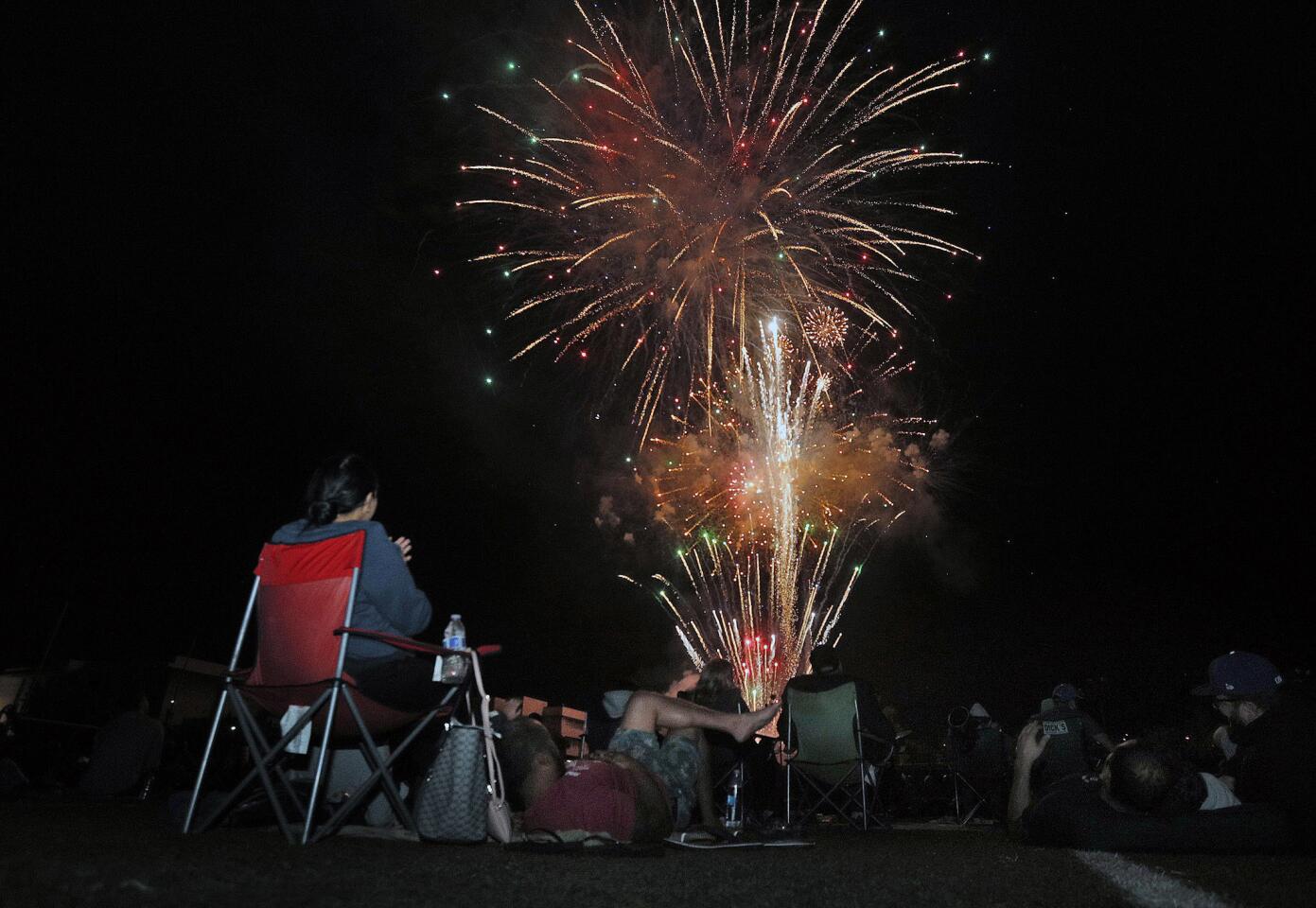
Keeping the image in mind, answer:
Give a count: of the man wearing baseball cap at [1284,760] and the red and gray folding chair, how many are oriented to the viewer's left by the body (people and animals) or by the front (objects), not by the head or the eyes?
1

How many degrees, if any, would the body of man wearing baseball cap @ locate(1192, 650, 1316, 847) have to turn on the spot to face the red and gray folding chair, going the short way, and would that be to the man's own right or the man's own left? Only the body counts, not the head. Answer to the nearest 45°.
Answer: approximately 45° to the man's own left

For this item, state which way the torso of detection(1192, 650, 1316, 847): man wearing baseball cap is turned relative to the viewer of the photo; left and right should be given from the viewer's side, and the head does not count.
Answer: facing to the left of the viewer

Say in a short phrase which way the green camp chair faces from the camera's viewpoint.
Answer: facing away from the viewer and to the right of the viewer

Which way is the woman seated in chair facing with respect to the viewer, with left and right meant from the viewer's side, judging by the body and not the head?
facing away from the viewer and to the right of the viewer

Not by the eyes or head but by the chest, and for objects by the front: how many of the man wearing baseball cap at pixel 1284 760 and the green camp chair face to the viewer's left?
1

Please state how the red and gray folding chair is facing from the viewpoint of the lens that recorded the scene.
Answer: facing away from the viewer and to the right of the viewer

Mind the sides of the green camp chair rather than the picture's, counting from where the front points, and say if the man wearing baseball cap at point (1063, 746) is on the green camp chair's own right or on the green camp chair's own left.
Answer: on the green camp chair's own right

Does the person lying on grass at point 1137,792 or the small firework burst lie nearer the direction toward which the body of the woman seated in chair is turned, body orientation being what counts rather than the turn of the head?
the small firework burst
